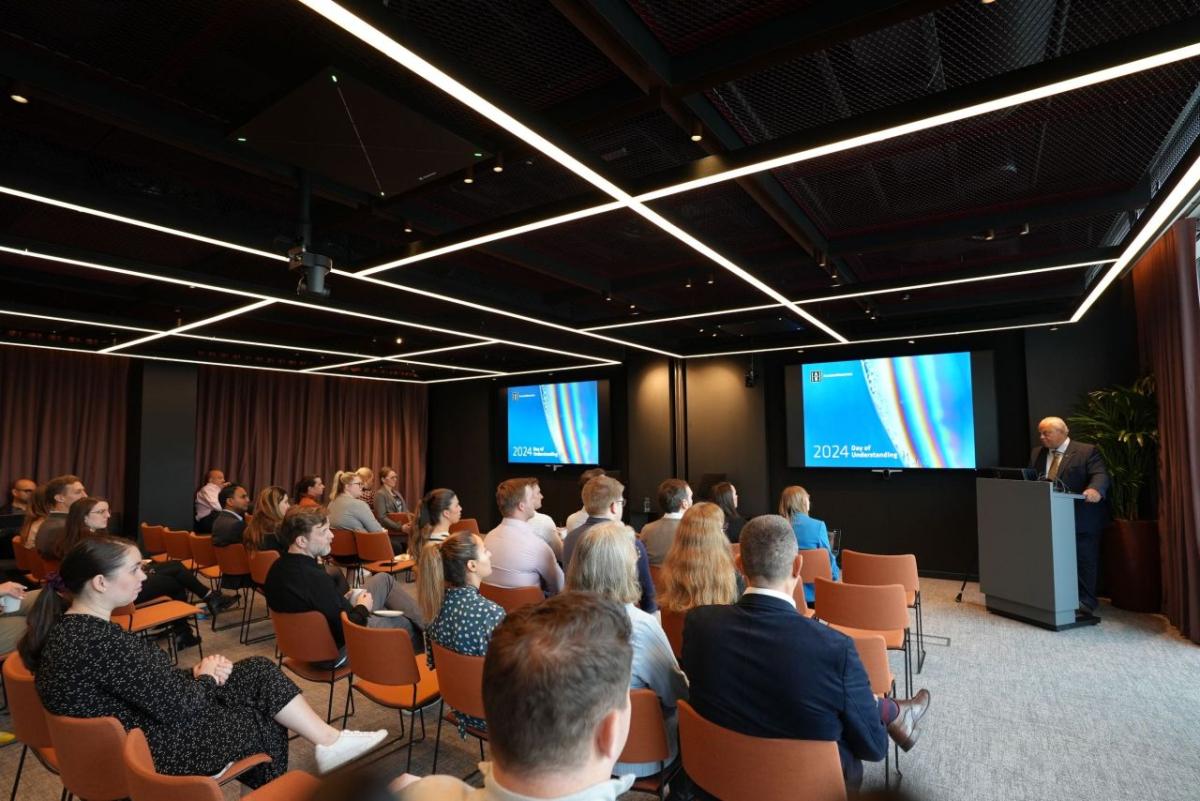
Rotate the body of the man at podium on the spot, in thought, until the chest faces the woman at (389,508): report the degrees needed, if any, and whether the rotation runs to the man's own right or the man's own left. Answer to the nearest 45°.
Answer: approximately 45° to the man's own right

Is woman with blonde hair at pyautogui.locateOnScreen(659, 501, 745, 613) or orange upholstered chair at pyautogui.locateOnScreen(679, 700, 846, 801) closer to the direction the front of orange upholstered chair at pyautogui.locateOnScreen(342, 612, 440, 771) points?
the woman with blonde hair

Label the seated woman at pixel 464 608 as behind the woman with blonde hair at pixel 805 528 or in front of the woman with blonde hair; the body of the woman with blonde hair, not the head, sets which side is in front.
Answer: behind

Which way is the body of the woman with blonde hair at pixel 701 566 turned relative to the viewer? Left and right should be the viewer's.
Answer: facing away from the viewer and to the right of the viewer

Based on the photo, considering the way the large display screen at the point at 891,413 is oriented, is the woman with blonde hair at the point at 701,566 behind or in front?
in front

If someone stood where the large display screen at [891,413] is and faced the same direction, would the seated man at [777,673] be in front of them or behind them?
in front

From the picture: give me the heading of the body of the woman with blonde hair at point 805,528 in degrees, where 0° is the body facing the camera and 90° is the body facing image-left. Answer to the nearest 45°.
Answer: approximately 225°

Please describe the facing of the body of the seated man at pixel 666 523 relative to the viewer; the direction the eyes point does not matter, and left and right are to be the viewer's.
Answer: facing away from the viewer and to the right of the viewer

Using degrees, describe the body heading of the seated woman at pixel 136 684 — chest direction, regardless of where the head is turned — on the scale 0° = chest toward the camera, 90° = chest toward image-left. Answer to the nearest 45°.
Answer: approximately 270°

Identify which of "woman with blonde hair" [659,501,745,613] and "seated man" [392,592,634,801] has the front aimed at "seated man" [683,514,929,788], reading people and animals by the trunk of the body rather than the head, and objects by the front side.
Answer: "seated man" [392,592,634,801]

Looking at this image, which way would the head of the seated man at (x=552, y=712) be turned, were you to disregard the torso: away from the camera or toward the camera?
away from the camera
